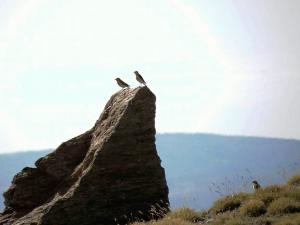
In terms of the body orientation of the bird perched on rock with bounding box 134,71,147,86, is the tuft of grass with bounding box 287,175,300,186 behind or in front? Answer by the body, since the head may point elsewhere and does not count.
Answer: behind

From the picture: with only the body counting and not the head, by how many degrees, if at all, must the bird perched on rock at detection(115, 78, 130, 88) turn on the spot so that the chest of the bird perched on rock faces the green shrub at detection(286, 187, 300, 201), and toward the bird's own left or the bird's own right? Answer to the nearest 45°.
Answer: approximately 135° to the bird's own left

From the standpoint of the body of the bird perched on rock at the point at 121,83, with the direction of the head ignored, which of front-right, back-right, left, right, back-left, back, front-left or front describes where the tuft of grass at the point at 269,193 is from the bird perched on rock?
back-left

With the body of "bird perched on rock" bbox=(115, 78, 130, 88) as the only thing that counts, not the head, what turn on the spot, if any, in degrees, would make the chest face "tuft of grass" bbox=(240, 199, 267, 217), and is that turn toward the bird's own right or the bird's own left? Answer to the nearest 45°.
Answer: approximately 135° to the bird's own left

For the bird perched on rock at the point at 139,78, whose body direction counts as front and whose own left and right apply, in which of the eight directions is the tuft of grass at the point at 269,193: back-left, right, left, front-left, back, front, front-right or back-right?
back-left

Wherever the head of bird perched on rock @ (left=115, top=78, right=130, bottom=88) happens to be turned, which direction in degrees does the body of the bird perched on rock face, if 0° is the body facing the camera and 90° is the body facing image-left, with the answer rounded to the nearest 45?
approximately 90°

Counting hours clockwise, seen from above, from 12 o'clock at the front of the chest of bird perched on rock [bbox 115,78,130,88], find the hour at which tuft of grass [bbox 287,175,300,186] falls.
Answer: The tuft of grass is roughly at 7 o'clock from the bird perched on rock.

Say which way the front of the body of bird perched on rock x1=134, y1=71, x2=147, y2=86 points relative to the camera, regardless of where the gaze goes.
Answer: to the viewer's left
